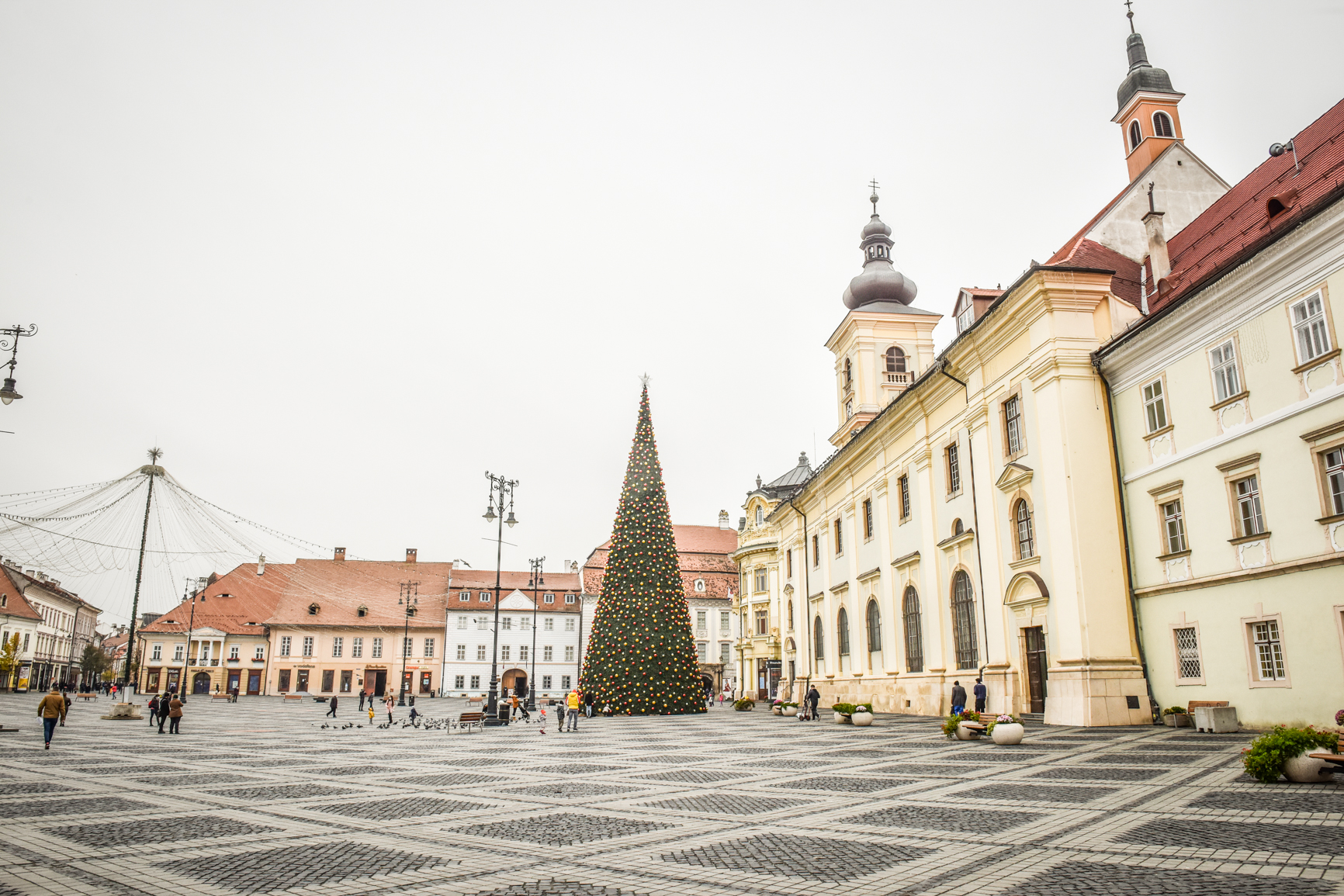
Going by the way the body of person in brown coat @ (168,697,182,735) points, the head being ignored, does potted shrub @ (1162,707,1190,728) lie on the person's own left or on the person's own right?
on the person's own right

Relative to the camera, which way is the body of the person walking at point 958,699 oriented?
away from the camera

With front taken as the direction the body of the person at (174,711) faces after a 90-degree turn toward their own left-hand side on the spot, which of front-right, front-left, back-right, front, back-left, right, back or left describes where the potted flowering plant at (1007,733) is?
back-left

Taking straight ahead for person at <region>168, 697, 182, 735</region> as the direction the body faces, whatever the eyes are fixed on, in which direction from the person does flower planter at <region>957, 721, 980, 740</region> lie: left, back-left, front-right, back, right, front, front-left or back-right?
back-right

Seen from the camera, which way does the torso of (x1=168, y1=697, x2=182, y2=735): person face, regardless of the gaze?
away from the camera
